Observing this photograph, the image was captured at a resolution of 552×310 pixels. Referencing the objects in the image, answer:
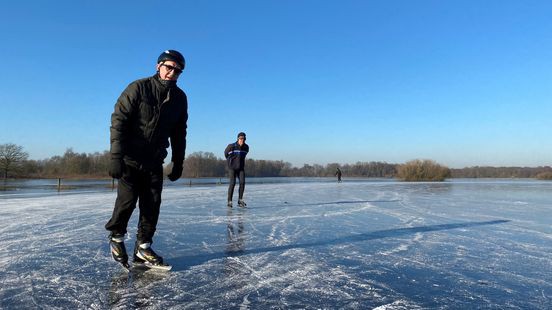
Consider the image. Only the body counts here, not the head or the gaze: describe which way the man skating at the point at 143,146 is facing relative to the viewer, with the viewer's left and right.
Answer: facing the viewer and to the right of the viewer

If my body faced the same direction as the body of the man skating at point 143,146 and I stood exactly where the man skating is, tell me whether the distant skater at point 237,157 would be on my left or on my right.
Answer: on my left
